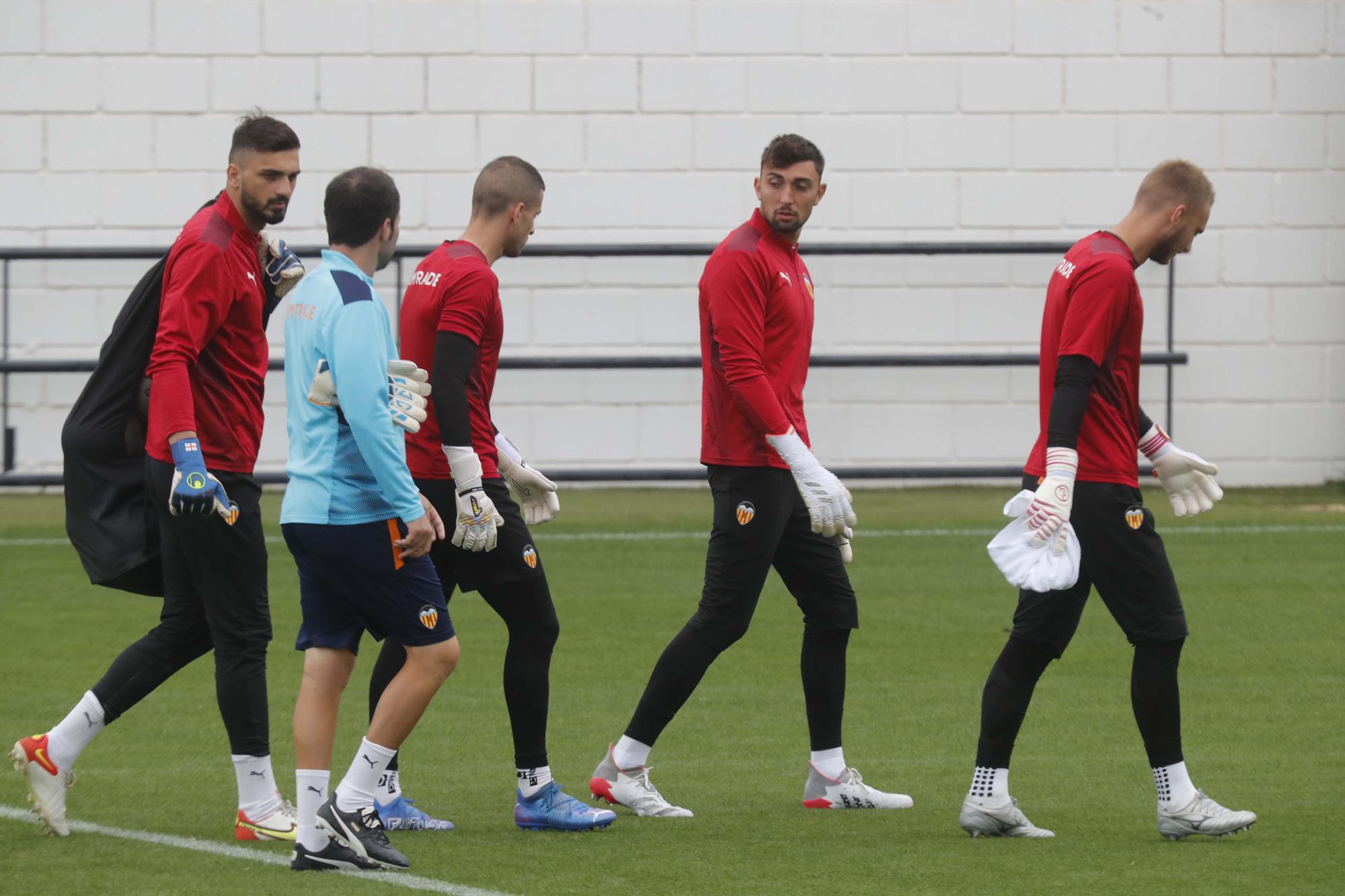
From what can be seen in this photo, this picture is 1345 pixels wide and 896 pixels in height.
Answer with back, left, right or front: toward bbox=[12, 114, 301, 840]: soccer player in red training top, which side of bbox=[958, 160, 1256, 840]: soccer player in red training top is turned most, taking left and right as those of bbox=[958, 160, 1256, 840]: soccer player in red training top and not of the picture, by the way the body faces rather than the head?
back

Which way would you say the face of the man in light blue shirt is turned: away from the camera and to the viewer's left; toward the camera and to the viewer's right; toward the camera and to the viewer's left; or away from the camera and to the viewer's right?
away from the camera and to the viewer's right

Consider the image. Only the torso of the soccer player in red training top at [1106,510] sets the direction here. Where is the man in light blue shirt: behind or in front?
behind

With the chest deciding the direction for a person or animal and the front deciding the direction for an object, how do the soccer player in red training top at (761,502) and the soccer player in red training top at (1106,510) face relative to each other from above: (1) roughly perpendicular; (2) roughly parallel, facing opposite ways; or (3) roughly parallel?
roughly parallel

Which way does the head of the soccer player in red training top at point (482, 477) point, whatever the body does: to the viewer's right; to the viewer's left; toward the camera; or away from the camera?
to the viewer's right

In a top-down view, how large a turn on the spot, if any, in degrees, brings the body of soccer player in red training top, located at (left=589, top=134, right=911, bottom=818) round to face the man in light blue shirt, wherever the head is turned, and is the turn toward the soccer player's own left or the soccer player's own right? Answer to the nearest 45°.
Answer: approximately 135° to the soccer player's own right

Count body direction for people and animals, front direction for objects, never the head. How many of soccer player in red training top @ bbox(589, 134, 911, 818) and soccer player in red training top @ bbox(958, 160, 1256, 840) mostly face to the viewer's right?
2

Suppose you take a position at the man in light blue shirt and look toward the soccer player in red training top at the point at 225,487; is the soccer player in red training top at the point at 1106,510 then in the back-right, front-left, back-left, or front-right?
back-right
